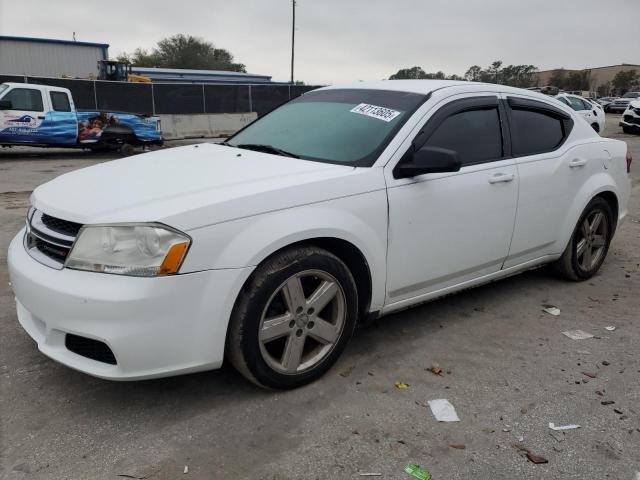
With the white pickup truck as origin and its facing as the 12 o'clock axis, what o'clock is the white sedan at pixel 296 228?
The white sedan is roughly at 9 o'clock from the white pickup truck.

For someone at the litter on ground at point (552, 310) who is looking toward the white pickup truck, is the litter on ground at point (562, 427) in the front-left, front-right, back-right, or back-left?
back-left

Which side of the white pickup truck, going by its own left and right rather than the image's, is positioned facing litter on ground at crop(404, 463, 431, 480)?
left

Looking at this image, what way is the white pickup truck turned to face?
to the viewer's left

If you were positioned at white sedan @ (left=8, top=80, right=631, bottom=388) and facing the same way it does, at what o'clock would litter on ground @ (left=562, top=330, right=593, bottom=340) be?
The litter on ground is roughly at 7 o'clock from the white sedan.

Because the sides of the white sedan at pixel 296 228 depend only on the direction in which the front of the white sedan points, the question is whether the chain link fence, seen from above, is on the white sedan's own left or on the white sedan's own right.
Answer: on the white sedan's own right

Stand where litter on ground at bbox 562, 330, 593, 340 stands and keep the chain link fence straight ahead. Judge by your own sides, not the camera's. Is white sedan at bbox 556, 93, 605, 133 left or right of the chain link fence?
right

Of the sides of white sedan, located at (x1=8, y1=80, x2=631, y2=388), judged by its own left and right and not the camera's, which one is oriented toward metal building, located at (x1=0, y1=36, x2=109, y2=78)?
right

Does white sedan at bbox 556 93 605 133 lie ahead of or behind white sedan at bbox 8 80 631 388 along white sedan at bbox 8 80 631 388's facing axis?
behind

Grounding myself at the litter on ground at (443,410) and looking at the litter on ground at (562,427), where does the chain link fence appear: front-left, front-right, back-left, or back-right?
back-left

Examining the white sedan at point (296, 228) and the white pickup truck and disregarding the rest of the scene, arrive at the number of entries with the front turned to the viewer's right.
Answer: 0

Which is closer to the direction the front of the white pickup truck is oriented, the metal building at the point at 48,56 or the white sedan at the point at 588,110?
the metal building

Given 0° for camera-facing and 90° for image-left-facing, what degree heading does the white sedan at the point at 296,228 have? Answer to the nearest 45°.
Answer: approximately 45°
